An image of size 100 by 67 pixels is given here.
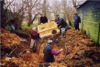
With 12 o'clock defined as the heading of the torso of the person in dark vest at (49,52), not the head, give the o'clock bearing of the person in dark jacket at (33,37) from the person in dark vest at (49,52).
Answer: the person in dark jacket at (33,37) is roughly at 10 o'clock from the person in dark vest at (49,52).

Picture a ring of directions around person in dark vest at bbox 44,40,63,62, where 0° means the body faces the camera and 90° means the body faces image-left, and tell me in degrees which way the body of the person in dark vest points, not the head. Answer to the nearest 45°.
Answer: approximately 225°
